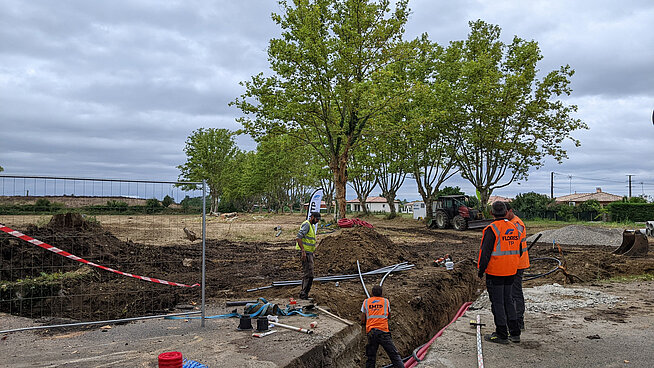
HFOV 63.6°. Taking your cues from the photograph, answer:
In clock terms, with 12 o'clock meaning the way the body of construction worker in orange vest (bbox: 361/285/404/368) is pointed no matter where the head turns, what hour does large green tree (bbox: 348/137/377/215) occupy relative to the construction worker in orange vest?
The large green tree is roughly at 12 o'clock from the construction worker in orange vest.

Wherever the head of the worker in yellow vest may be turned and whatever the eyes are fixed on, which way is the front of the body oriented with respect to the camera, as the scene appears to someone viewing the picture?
to the viewer's right

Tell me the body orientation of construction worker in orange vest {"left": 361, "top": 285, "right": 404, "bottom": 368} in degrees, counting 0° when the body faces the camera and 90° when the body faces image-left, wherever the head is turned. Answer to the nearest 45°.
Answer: approximately 180°

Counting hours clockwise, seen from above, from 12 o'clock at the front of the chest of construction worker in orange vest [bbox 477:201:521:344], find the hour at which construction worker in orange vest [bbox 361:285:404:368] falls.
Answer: construction worker in orange vest [bbox 361:285:404:368] is roughly at 9 o'clock from construction worker in orange vest [bbox 477:201:521:344].

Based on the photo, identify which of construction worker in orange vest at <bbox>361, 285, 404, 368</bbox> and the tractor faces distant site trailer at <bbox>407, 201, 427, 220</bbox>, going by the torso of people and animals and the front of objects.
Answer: the construction worker in orange vest

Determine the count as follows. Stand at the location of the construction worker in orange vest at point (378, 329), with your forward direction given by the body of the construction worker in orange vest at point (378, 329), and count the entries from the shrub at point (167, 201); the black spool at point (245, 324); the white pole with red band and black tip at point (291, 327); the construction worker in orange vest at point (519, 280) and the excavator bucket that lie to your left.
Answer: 3
